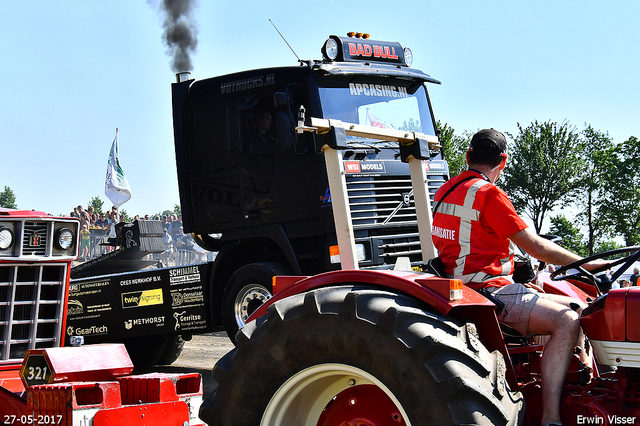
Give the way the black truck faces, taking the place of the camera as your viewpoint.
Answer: facing the viewer and to the right of the viewer

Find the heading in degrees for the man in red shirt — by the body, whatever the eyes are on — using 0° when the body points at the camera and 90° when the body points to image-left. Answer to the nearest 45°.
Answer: approximately 225°

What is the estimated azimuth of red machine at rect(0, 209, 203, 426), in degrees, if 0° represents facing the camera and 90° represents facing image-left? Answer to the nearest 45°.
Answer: approximately 315°

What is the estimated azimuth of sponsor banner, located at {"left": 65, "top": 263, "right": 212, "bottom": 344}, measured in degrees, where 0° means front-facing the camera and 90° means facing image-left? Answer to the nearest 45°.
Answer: approximately 0°

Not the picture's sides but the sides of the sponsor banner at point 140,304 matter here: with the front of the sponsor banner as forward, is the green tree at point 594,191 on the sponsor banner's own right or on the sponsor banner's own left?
on the sponsor banner's own left

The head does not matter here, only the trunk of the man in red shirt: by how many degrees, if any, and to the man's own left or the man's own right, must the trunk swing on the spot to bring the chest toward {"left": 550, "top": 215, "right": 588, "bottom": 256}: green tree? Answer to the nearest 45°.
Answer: approximately 45° to the man's own left

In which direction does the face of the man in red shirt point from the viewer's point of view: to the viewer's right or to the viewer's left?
to the viewer's right

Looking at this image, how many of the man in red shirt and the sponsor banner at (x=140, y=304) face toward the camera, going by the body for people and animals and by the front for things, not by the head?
1
